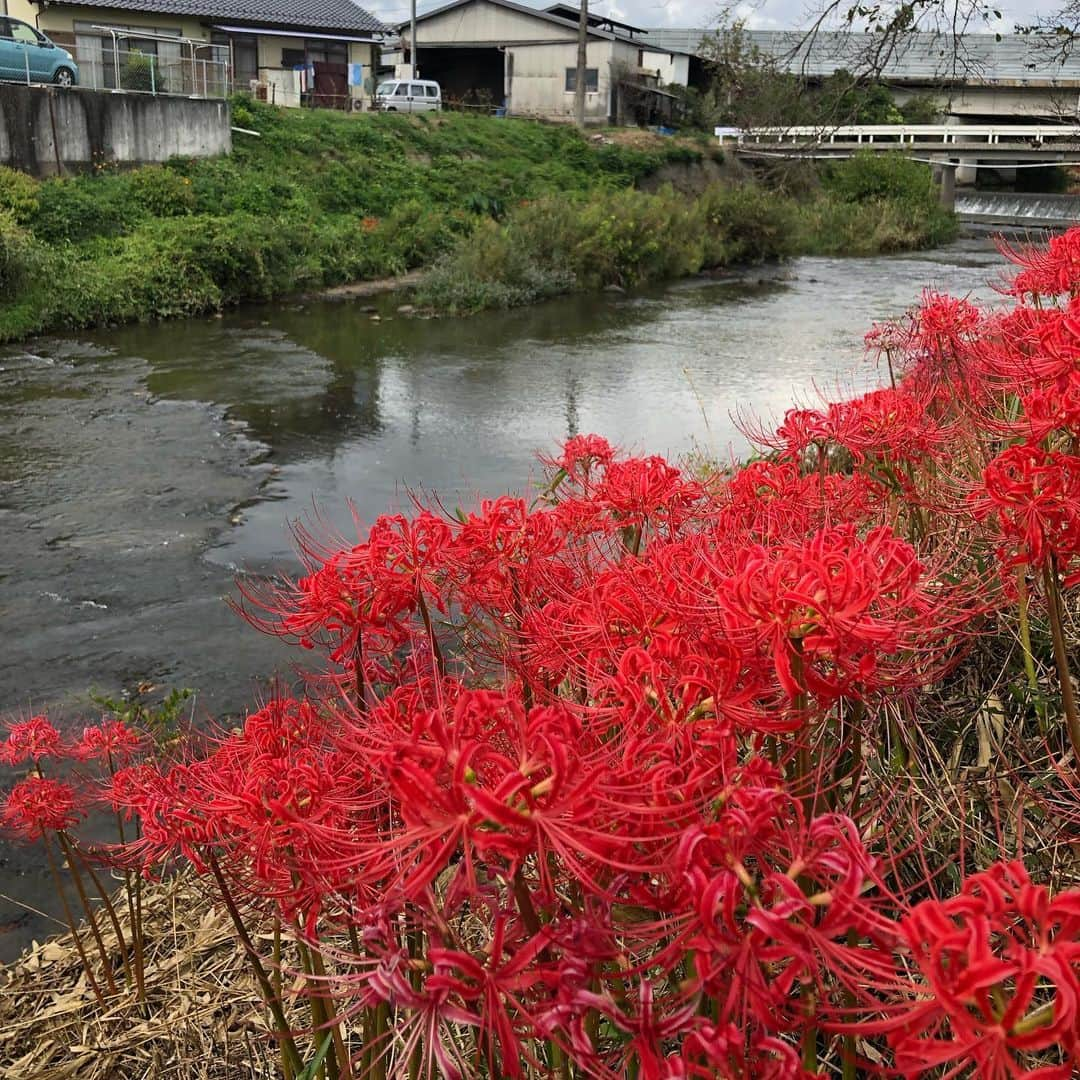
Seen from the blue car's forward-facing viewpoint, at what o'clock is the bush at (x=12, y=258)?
The bush is roughly at 3 o'clock from the blue car.

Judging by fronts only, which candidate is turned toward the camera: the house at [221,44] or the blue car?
the house

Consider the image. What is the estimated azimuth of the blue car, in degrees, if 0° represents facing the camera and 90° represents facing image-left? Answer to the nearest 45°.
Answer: approximately 270°

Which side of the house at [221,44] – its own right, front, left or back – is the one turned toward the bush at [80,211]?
front

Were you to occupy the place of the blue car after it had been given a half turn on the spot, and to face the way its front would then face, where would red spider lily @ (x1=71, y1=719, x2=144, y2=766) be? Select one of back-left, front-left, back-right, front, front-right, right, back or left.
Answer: left

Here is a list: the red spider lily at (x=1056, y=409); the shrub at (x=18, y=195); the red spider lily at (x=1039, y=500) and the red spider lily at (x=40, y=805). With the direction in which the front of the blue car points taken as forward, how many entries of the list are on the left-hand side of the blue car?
0

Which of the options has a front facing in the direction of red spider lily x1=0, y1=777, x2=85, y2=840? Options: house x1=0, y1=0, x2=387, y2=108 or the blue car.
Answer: the house

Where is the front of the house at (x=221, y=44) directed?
toward the camera

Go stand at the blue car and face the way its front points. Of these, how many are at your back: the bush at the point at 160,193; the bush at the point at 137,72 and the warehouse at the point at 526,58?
0

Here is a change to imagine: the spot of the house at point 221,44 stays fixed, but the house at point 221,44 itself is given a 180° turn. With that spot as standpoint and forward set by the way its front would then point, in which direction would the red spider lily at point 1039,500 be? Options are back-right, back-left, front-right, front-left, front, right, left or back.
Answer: back

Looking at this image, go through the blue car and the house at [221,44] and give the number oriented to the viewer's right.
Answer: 1

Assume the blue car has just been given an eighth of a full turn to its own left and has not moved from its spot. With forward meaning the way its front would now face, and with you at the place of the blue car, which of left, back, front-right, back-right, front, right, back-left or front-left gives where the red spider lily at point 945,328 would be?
back-right

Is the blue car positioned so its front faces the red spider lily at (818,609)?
no

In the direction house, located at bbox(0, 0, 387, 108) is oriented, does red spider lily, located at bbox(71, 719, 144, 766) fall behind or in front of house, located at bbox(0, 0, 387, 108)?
in front

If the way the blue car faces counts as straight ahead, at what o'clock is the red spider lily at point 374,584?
The red spider lily is roughly at 3 o'clock from the blue car.

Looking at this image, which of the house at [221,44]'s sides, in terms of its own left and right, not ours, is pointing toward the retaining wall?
front

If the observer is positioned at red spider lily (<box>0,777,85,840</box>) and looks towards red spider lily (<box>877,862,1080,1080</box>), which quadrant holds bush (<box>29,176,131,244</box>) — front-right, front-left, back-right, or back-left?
back-left

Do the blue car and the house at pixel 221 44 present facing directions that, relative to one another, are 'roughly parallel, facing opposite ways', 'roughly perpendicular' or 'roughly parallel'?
roughly perpendicular

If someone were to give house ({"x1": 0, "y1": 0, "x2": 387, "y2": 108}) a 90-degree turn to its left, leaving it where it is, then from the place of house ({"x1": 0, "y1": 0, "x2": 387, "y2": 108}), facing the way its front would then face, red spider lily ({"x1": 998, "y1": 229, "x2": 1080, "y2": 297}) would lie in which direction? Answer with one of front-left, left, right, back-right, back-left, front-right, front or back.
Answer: right

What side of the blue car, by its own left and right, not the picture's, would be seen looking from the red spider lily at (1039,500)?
right

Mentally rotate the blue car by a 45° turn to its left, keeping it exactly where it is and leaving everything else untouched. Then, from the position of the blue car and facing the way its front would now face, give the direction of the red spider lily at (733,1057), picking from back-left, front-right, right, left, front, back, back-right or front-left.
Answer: back-right
